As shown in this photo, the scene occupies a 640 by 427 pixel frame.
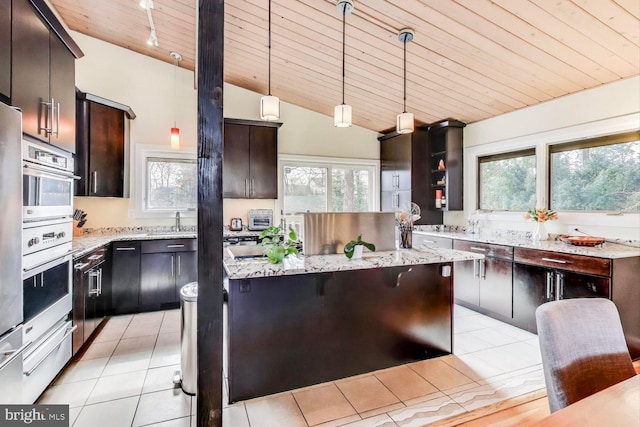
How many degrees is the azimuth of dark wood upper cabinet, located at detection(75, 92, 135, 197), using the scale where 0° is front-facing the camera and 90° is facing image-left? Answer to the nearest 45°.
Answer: approximately 315°

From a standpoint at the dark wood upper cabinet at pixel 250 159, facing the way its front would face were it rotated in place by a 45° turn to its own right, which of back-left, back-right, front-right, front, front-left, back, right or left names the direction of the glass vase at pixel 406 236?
left

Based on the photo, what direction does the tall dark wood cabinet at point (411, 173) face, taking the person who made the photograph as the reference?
facing the viewer and to the left of the viewer

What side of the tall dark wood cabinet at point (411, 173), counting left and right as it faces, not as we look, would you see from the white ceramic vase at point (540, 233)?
left

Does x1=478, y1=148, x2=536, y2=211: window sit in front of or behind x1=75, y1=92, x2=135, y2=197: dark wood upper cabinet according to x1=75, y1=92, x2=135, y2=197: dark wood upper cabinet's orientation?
in front

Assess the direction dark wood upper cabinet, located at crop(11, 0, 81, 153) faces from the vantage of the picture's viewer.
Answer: facing the viewer and to the right of the viewer

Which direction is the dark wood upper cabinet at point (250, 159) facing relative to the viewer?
toward the camera

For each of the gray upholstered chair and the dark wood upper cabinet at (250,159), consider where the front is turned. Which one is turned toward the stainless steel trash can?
the dark wood upper cabinet

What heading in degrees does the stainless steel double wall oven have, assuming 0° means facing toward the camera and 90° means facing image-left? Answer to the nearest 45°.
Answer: approximately 315°

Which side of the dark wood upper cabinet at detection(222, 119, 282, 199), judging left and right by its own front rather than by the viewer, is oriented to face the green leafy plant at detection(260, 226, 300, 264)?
front

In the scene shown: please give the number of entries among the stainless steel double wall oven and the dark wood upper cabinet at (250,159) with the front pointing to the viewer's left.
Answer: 0

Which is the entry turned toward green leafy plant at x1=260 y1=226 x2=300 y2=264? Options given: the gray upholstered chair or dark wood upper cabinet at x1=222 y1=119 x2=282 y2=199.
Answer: the dark wood upper cabinet

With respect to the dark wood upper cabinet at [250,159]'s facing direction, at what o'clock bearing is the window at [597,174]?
The window is roughly at 10 o'clock from the dark wood upper cabinet.

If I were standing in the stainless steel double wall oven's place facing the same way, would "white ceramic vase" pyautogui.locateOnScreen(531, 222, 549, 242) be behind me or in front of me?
in front
